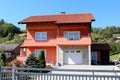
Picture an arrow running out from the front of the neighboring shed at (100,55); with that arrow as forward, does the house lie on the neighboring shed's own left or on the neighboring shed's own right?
on the neighboring shed's own right

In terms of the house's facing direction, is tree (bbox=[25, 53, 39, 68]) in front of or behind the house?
in front

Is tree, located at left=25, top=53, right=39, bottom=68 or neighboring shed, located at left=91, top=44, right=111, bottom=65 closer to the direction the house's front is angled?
the tree

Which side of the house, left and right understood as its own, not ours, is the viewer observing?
front

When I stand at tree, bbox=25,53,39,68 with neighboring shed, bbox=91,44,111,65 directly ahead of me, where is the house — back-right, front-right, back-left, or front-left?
front-left

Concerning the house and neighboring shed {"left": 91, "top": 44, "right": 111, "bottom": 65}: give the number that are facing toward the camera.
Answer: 2

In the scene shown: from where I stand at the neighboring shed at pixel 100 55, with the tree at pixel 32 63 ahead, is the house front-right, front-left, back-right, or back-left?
front-right

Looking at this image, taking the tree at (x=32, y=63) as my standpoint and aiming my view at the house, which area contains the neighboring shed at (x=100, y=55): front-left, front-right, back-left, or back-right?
front-right

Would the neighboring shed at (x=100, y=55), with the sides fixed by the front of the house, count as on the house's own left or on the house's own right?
on the house's own left

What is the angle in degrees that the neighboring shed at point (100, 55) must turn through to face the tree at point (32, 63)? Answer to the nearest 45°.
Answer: approximately 45° to its right

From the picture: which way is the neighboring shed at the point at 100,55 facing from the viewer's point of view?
toward the camera
